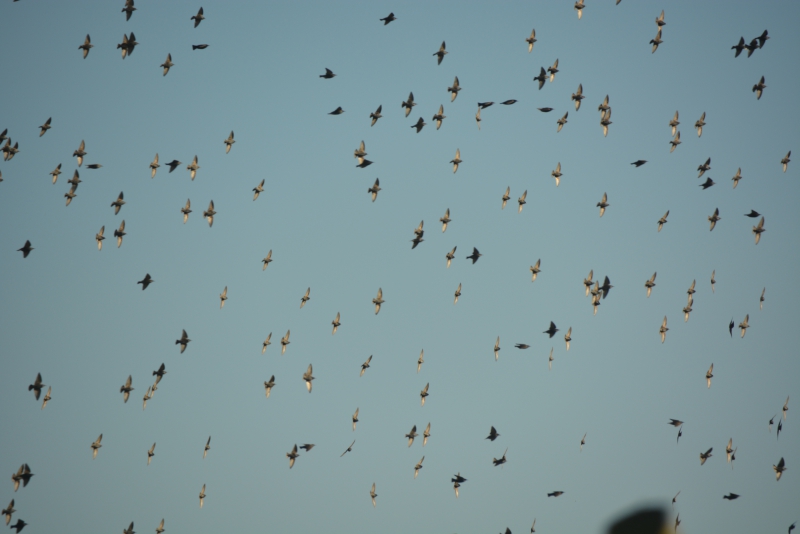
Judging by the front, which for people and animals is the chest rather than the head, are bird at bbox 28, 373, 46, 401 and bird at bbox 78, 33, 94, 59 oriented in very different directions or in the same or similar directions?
same or similar directions
